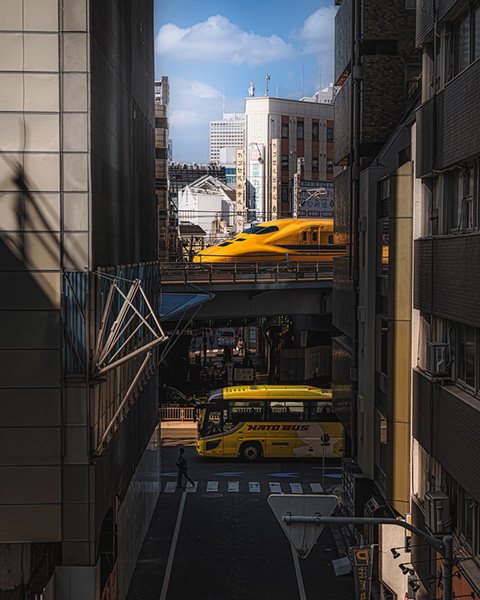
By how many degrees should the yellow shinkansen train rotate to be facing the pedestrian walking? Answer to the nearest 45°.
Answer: approximately 90° to its left

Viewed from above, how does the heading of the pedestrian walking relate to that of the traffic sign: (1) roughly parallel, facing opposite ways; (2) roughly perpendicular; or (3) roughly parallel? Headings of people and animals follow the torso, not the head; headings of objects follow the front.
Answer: roughly perpendicular

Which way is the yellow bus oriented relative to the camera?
to the viewer's left

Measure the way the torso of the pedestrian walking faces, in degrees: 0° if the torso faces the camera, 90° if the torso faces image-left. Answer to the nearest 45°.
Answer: approximately 90°

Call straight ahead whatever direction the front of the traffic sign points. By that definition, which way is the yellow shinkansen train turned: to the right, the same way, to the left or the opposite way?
to the left

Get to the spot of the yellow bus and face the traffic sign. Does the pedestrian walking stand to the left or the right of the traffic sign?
right

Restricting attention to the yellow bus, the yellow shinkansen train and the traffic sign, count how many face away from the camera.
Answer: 1

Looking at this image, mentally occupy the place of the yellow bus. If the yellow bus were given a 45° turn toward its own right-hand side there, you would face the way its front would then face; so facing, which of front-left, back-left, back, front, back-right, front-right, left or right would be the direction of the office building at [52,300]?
back-left

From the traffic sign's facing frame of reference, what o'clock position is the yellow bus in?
The yellow bus is roughly at 12 o'clock from the traffic sign.

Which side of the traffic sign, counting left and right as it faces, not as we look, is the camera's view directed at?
back
